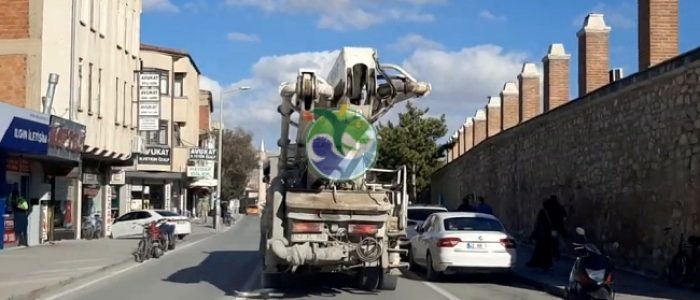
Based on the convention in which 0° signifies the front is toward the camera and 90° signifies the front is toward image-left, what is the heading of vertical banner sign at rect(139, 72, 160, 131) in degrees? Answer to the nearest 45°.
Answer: approximately 0°

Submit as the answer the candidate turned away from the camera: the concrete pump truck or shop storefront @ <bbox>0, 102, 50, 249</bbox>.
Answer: the concrete pump truck

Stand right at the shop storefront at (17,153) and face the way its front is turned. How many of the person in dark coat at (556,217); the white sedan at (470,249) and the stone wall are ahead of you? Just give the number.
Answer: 3

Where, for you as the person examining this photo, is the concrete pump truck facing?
facing away from the viewer

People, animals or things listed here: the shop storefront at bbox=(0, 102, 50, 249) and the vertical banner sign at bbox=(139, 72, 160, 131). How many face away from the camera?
0

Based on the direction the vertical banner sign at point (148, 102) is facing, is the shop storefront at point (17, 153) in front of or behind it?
in front

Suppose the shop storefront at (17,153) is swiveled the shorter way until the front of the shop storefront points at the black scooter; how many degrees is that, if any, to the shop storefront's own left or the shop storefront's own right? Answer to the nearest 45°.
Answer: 0° — it already faces it

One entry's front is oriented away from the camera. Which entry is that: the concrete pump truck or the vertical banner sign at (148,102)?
the concrete pump truck

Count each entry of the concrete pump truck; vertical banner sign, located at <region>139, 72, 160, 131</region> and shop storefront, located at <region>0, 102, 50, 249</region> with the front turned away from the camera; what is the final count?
1

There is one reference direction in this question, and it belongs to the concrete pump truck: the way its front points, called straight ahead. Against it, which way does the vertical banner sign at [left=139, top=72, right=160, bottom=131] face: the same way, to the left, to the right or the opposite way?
the opposite way

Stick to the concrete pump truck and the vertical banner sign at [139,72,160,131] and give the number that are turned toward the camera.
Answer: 1

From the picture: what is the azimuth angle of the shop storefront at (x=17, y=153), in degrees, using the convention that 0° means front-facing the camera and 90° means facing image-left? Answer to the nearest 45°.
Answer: approximately 315°

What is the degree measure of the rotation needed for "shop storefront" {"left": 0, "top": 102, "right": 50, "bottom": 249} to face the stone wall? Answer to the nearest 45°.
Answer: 0° — it already faces it
